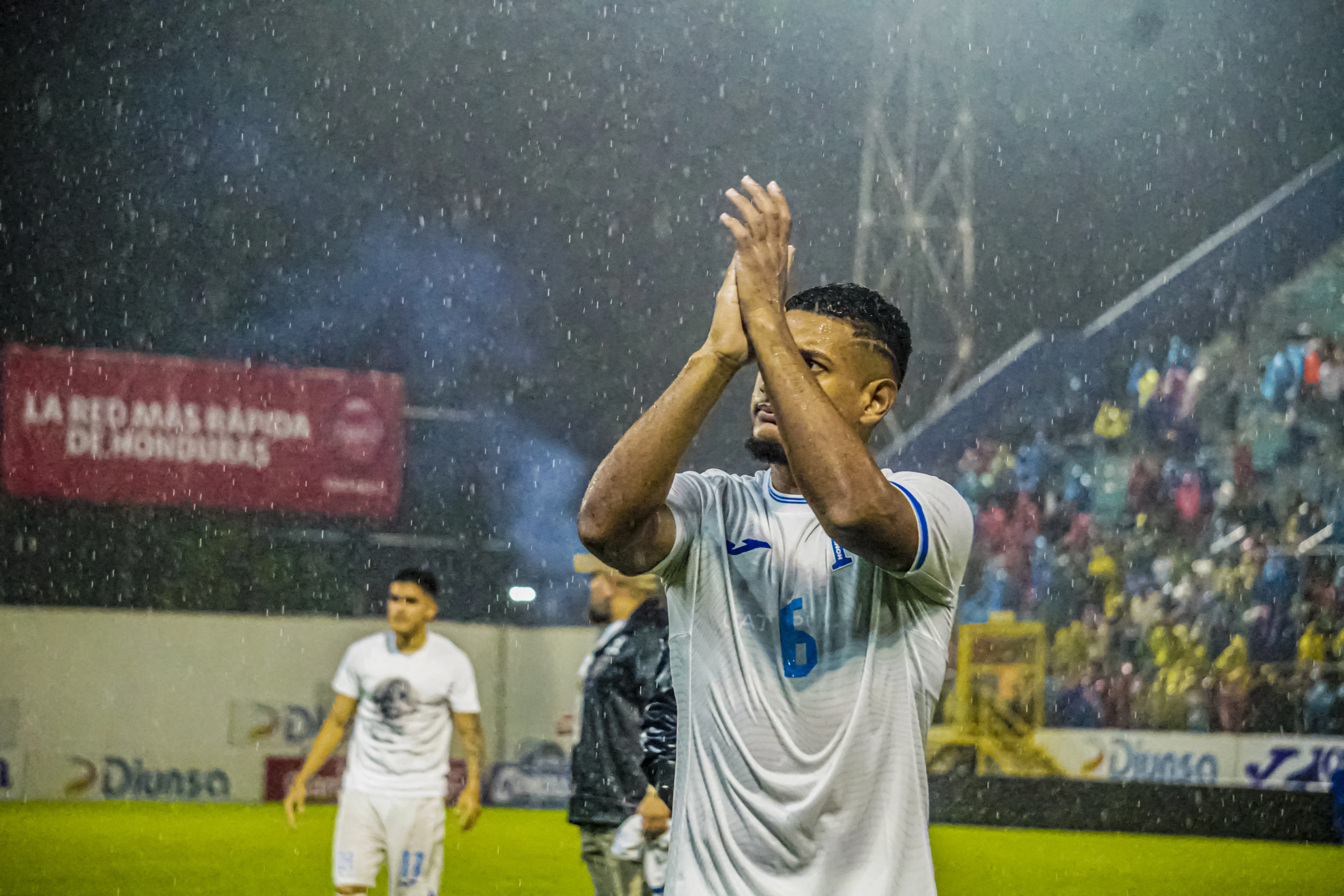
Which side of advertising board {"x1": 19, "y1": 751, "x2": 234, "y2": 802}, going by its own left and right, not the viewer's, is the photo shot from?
front

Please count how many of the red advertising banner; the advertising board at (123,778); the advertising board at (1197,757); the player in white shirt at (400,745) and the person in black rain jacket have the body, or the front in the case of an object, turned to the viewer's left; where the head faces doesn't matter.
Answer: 1

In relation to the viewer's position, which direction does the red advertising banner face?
facing the viewer

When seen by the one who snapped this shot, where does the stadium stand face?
facing the viewer and to the left of the viewer

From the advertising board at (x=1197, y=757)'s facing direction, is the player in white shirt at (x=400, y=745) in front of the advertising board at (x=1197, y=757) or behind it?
in front

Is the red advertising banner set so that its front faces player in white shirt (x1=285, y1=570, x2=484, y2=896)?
yes

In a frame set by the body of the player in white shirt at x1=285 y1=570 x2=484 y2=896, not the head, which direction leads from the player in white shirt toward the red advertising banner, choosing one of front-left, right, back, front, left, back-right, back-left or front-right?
back

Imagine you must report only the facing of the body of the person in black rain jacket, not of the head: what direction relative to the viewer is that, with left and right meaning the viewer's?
facing to the left of the viewer

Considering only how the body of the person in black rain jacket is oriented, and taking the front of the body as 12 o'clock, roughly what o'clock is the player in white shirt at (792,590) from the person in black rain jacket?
The player in white shirt is roughly at 9 o'clock from the person in black rain jacket.

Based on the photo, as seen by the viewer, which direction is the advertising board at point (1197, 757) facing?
toward the camera

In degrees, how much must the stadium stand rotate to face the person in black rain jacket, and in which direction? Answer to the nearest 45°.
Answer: approximately 45° to its left

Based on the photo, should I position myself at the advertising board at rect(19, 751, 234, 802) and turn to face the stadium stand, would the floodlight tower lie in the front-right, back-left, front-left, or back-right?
front-left
